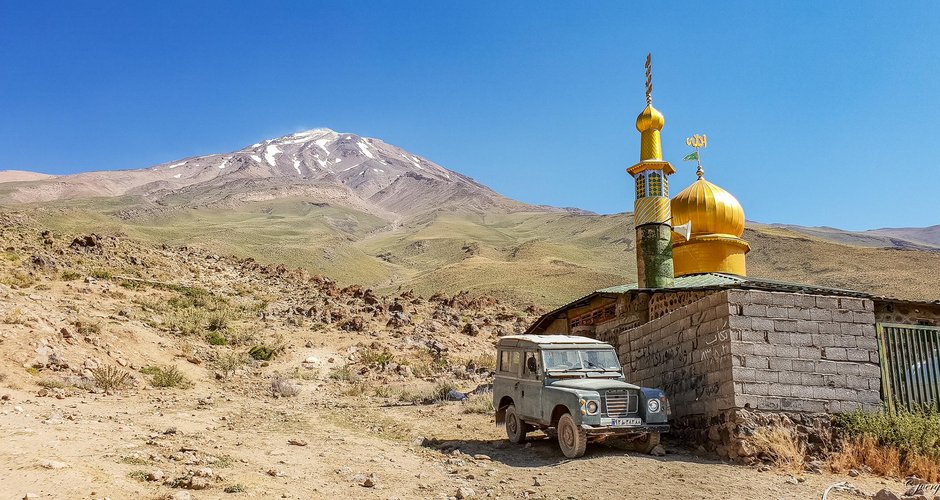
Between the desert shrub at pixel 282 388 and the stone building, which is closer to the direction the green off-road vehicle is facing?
the stone building

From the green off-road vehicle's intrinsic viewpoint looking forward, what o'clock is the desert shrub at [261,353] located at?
The desert shrub is roughly at 6 o'clock from the green off-road vehicle.

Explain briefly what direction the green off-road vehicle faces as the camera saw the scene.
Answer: facing the viewer and to the right of the viewer

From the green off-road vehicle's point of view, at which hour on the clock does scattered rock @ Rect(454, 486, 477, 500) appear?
The scattered rock is roughly at 2 o'clock from the green off-road vehicle.

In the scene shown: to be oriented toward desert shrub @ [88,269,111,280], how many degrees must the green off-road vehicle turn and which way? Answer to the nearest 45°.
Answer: approximately 180°

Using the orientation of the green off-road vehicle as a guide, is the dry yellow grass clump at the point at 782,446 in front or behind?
in front

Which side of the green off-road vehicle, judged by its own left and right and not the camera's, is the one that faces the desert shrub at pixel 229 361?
back

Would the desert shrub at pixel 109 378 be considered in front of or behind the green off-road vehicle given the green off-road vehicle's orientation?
behind

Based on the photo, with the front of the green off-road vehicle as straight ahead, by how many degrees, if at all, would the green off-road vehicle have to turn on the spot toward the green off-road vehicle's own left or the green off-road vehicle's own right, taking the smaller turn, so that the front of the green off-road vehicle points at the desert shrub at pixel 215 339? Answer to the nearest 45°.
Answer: approximately 180°

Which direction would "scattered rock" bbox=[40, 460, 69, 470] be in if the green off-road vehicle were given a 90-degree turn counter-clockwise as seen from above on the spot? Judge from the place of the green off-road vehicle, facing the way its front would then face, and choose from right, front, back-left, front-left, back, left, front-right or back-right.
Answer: back

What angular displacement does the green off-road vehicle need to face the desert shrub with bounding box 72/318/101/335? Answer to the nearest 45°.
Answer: approximately 135° to its right

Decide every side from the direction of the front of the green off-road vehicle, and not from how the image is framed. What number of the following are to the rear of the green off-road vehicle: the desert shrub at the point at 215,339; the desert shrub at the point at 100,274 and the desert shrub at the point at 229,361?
3

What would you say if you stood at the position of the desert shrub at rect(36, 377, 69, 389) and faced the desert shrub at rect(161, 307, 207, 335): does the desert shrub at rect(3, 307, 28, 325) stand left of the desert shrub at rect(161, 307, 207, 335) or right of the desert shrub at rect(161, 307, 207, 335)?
left

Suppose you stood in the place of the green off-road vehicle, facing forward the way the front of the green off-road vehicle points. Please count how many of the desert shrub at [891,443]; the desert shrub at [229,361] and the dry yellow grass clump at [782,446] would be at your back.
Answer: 1

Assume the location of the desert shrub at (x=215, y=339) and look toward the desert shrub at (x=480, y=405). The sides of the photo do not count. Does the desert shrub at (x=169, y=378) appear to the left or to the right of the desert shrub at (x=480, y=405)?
right

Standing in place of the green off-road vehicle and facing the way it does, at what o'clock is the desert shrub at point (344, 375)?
The desert shrub is roughly at 6 o'clock from the green off-road vehicle.

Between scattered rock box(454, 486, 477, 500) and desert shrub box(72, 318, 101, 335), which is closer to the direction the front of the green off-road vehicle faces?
the scattered rock
